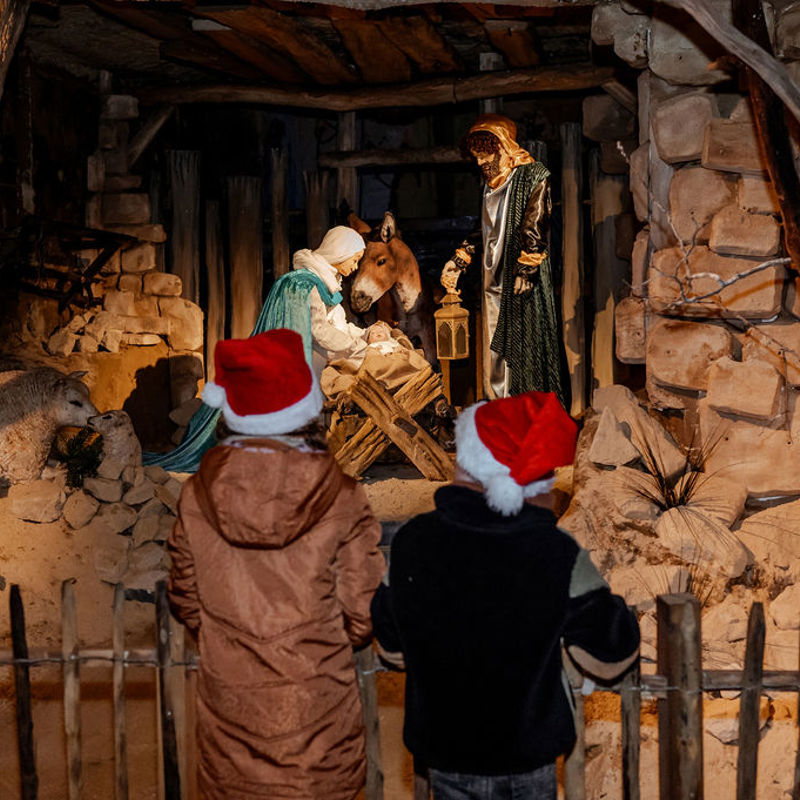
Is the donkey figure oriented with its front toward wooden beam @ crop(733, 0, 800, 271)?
no

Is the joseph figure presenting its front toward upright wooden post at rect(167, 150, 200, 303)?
no

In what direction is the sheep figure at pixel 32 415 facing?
to the viewer's right

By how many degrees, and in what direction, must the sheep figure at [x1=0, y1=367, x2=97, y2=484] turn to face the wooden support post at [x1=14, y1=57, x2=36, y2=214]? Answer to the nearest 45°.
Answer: approximately 90° to its left

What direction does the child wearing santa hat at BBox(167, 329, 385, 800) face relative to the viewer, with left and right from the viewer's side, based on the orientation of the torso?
facing away from the viewer

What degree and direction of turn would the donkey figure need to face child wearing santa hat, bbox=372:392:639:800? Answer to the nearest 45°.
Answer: approximately 45° to its left

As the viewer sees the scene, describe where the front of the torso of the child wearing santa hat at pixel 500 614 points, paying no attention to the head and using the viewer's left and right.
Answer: facing away from the viewer

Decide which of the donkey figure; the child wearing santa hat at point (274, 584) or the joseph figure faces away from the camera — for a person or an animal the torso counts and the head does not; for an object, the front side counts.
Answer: the child wearing santa hat

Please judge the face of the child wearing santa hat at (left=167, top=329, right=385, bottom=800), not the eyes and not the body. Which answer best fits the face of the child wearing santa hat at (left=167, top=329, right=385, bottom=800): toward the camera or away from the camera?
away from the camera

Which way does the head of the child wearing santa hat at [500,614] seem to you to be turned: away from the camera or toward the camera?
away from the camera

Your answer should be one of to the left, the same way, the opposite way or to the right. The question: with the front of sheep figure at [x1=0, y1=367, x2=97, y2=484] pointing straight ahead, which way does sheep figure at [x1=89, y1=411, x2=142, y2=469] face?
the opposite way

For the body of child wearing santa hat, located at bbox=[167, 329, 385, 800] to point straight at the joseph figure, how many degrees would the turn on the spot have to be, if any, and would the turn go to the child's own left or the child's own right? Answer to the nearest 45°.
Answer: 0° — they already face it
